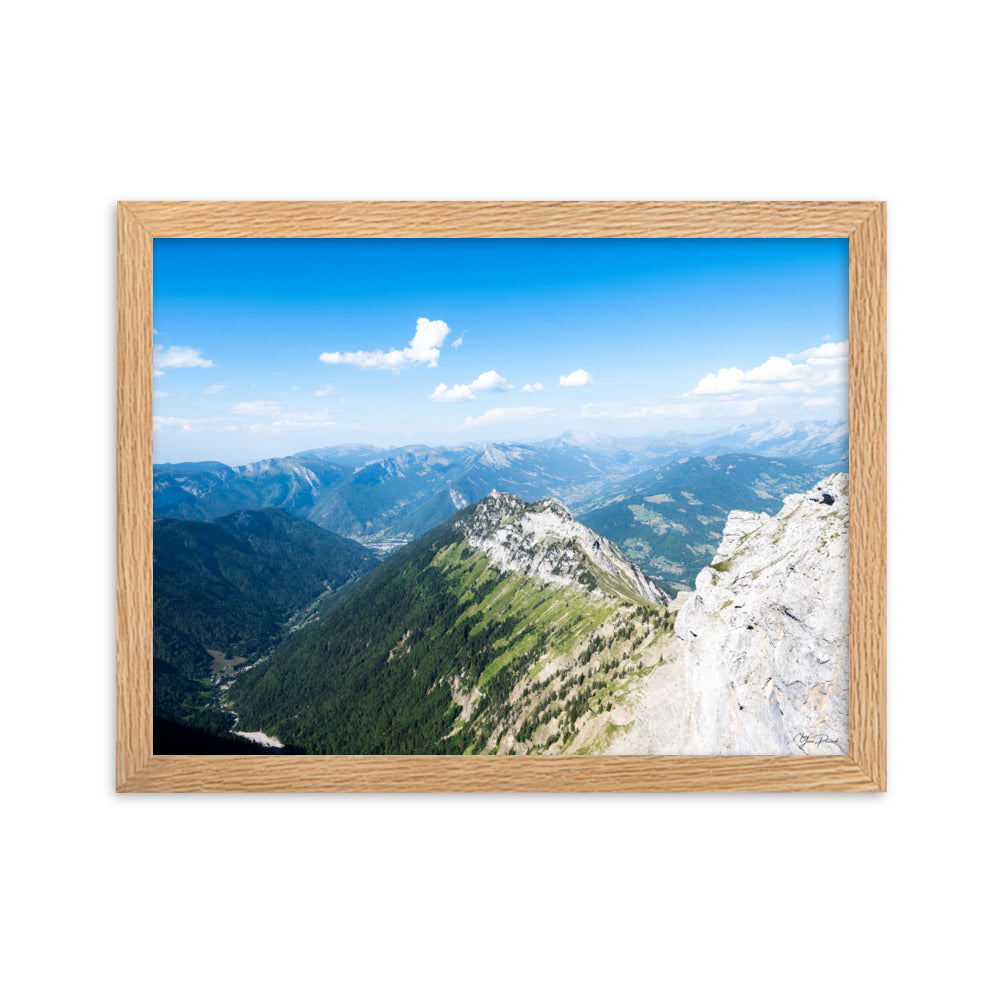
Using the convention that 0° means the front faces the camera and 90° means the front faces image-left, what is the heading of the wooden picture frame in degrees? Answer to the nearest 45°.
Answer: approximately 0°
